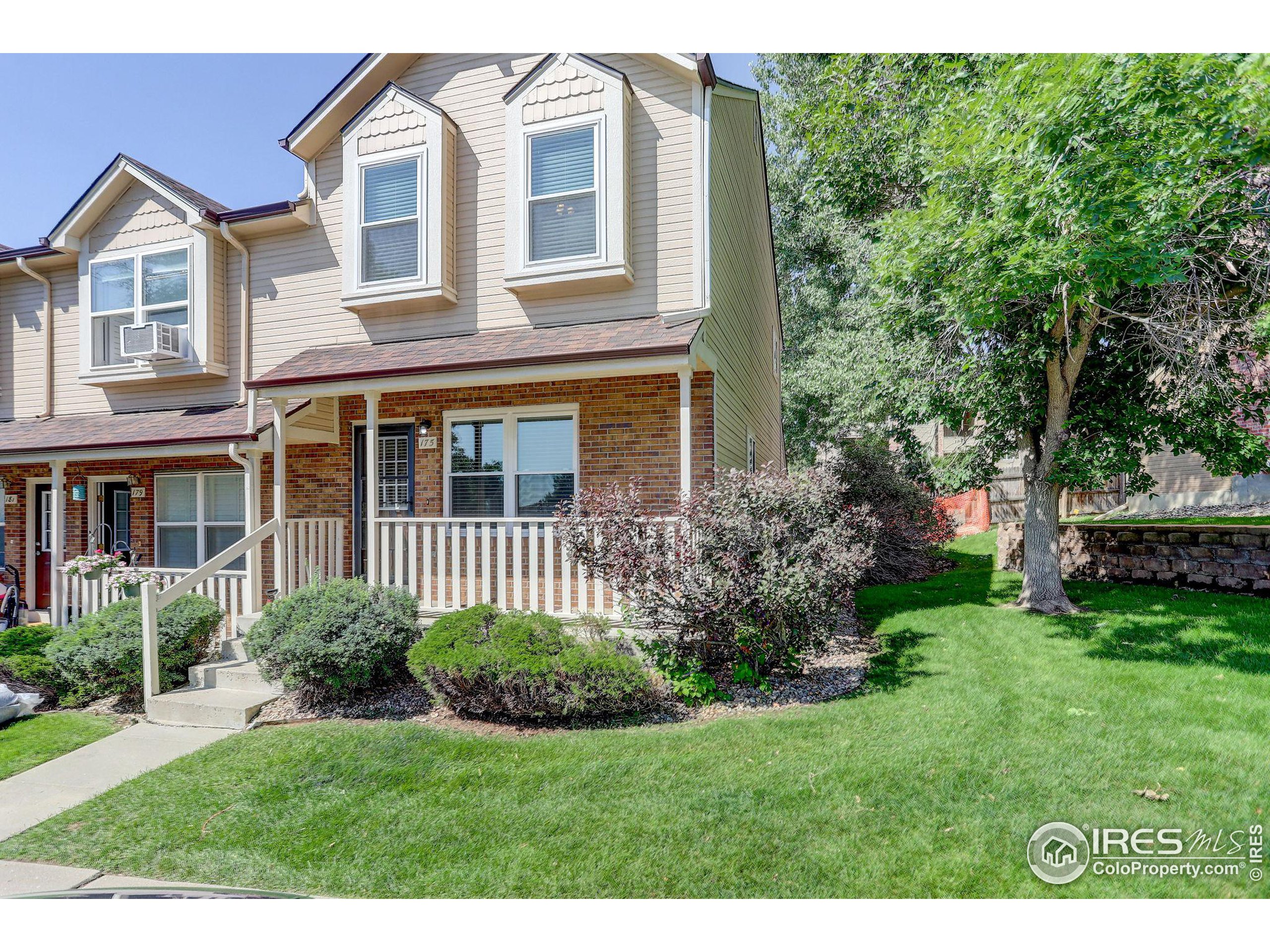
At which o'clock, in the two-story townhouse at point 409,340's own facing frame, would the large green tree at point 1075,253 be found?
The large green tree is roughly at 9 o'clock from the two-story townhouse.

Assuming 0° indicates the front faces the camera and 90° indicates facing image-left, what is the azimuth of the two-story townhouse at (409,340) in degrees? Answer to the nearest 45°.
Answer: approximately 45°

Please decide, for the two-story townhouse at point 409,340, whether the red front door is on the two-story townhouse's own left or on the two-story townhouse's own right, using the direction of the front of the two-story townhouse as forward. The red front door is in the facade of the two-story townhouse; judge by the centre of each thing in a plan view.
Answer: on the two-story townhouse's own right

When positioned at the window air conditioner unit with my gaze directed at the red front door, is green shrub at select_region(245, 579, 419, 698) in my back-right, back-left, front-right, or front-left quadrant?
back-left

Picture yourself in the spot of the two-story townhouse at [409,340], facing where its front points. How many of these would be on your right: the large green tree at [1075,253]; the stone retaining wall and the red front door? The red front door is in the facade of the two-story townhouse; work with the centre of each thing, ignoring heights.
1

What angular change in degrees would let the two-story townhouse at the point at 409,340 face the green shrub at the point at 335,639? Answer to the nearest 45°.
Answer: approximately 45° to its left
